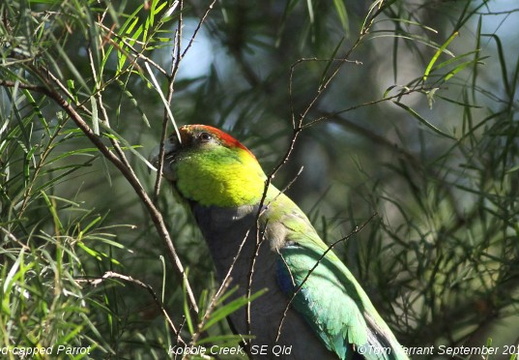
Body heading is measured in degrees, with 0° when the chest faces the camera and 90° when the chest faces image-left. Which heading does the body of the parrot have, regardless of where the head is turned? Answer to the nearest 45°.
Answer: approximately 90°
